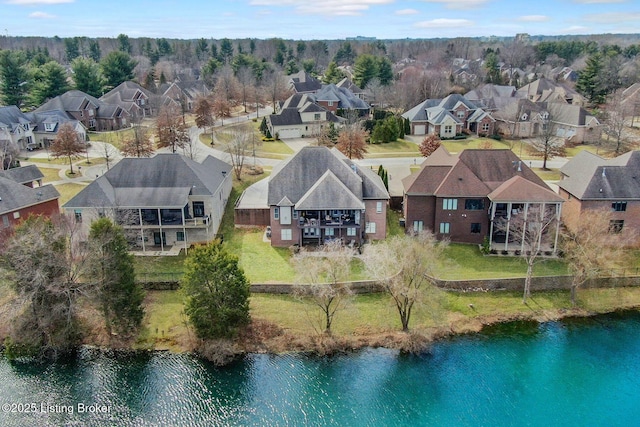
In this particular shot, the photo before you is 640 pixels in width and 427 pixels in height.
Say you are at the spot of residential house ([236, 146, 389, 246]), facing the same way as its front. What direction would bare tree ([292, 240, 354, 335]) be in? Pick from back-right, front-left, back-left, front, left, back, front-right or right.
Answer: back

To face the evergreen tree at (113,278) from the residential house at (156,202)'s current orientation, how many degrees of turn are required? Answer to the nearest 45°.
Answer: approximately 180°

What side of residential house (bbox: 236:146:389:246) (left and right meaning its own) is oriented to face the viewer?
back

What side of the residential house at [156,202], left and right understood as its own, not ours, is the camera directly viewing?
back

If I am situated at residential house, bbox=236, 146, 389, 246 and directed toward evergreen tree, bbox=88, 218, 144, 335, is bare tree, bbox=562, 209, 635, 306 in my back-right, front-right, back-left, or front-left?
back-left

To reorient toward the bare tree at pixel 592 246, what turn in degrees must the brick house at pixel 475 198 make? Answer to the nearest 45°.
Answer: approximately 135° to its right

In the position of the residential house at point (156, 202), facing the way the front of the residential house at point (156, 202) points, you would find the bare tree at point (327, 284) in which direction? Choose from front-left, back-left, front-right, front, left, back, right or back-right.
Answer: back-right

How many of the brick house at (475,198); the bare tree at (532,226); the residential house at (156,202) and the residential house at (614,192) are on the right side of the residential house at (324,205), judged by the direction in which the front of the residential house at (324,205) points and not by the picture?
3

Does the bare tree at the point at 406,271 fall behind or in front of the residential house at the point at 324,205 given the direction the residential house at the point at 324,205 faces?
behind

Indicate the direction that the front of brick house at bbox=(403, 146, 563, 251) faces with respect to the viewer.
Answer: facing away from the viewer

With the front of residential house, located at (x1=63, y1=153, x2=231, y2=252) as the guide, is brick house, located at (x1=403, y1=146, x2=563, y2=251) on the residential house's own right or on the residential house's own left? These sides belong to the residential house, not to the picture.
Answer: on the residential house's own right

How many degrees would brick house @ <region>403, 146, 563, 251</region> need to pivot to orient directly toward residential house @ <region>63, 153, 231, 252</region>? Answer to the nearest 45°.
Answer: approximately 90° to its left

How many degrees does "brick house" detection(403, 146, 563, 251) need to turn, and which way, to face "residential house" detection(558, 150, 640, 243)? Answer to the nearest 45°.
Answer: approximately 90° to its right
